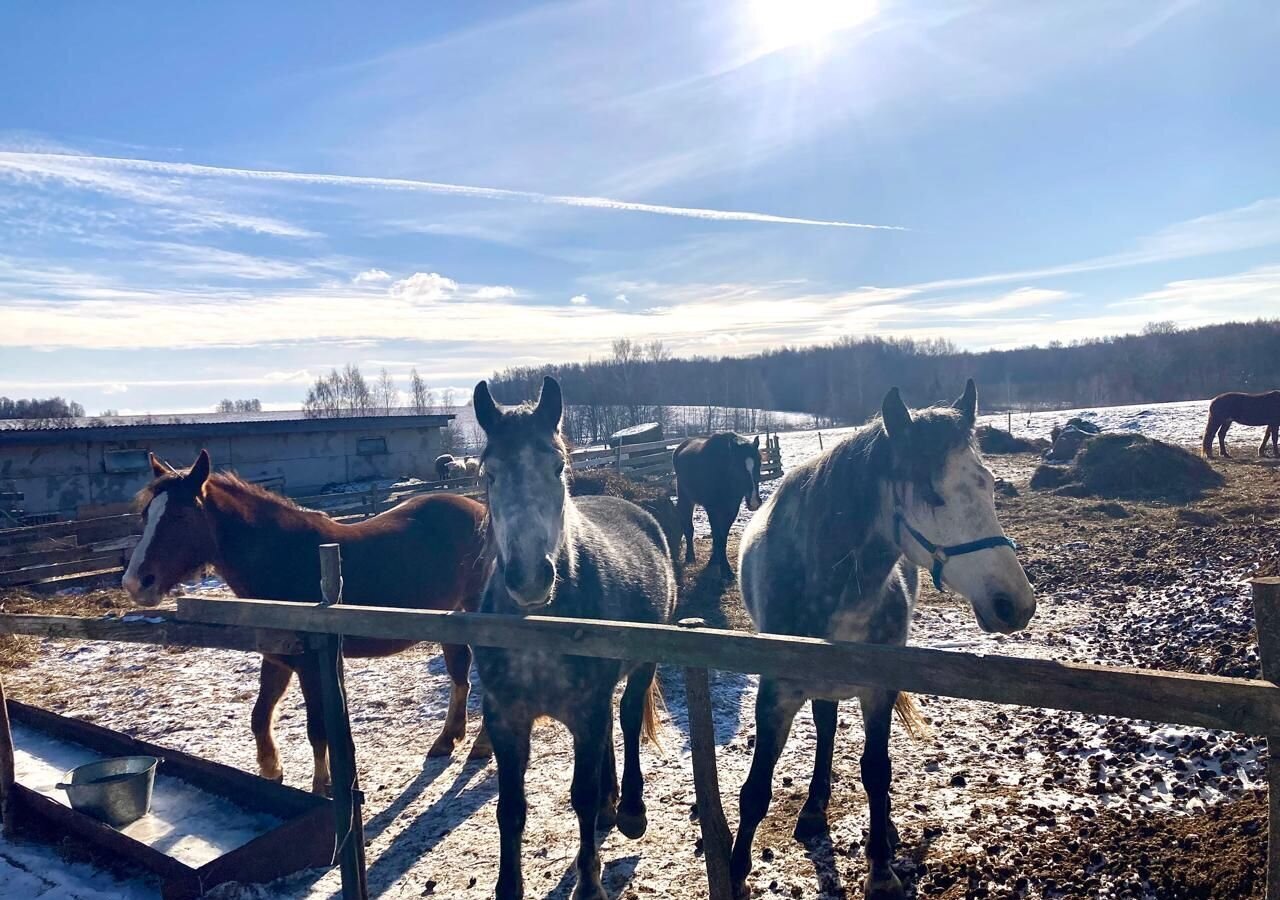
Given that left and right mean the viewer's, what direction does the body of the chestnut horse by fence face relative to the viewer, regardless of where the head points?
facing the viewer and to the left of the viewer

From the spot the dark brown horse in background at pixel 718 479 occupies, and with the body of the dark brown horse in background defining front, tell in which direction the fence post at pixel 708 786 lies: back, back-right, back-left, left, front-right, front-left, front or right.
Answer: front-right

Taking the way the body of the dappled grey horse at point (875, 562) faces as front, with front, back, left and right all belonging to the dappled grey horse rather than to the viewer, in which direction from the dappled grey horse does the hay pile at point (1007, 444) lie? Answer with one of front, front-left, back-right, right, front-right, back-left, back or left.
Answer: back-left

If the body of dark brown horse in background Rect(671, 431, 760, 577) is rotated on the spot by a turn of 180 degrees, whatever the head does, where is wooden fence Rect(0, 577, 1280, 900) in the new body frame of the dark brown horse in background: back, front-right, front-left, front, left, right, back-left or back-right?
back-left

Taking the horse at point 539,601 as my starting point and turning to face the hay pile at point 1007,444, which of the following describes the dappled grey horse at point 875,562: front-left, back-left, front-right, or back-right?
front-right

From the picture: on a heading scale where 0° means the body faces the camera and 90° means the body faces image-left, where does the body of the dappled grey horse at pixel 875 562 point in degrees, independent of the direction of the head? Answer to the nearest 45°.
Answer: approximately 315°

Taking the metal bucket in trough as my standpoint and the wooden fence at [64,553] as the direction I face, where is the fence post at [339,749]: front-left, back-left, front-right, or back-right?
back-right

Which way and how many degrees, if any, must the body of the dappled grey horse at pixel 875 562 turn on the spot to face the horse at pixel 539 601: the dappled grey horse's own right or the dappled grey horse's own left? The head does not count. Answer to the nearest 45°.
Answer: approximately 135° to the dappled grey horse's own right

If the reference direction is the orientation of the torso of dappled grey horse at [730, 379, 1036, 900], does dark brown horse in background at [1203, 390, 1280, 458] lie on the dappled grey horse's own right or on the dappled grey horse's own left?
on the dappled grey horse's own left

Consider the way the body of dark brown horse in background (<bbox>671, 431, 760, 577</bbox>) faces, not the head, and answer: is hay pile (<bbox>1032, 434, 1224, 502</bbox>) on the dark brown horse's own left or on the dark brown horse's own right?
on the dark brown horse's own left
